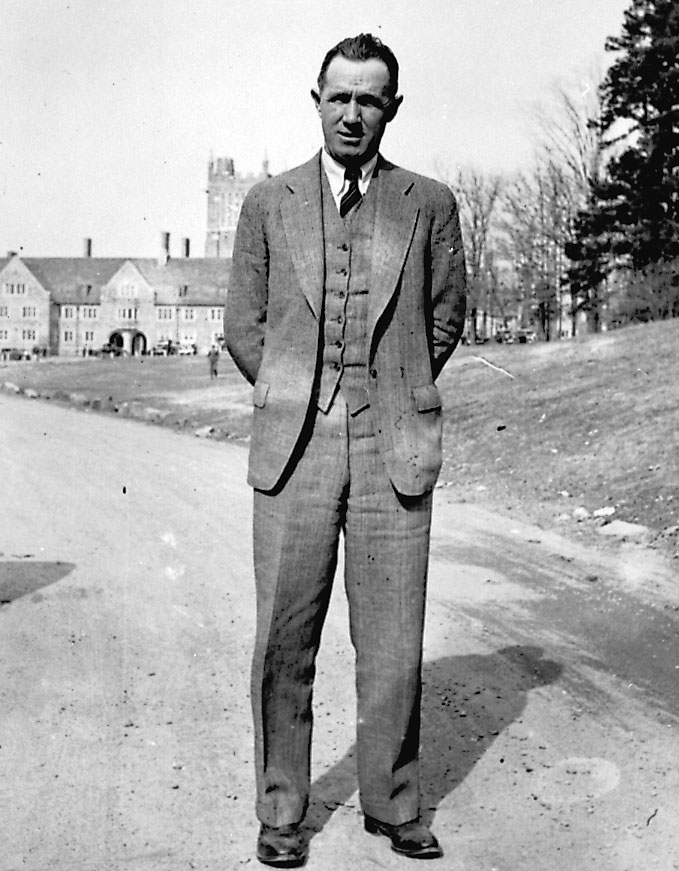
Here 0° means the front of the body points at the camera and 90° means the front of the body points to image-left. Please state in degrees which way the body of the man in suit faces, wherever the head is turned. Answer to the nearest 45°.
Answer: approximately 0°

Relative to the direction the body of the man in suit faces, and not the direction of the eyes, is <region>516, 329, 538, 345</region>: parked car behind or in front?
behind

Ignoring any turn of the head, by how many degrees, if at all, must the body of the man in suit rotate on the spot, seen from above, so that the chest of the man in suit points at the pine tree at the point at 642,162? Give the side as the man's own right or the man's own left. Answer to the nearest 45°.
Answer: approximately 180°
